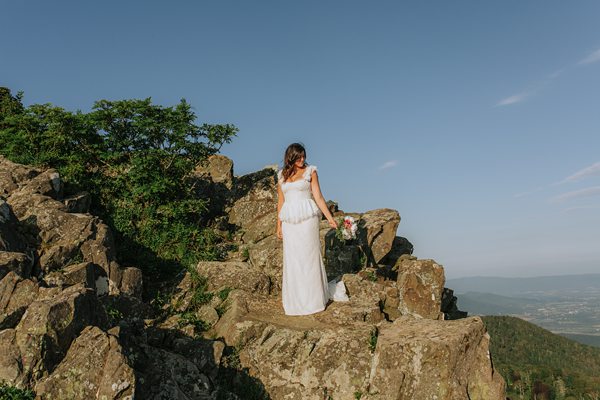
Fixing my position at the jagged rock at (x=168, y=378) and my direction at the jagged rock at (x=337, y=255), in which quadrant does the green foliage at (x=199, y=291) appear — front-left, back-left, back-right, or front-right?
front-left

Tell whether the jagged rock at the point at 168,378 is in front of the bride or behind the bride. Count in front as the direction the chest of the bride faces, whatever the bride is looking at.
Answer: in front

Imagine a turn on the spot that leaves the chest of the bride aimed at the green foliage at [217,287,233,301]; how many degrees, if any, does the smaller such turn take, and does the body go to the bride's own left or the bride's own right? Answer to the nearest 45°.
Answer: approximately 135° to the bride's own right

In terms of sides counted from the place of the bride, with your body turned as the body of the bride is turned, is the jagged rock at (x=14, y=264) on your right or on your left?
on your right

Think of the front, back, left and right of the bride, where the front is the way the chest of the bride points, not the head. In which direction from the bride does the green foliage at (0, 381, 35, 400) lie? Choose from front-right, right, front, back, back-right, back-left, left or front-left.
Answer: front-right

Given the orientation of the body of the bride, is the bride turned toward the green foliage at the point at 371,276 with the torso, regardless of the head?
no

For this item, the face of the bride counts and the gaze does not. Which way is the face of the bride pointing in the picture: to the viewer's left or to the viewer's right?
to the viewer's right

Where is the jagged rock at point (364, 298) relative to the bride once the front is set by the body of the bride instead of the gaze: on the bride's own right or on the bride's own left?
on the bride's own left

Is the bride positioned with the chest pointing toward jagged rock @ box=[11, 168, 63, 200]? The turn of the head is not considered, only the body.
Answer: no

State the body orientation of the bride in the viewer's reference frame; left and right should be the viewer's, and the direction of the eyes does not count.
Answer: facing the viewer

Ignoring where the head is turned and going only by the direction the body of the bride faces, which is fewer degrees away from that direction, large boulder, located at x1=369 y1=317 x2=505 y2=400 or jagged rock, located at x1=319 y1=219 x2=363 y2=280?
the large boulder

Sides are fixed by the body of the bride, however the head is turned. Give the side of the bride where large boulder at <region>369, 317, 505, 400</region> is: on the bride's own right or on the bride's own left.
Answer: on the bride's own left

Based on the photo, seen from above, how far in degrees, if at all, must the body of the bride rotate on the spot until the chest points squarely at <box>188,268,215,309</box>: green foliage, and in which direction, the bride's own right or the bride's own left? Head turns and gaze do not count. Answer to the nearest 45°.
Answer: approximately 135° to the bride's own right

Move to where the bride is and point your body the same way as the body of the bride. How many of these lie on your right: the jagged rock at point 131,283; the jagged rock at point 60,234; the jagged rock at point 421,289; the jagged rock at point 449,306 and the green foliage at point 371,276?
2

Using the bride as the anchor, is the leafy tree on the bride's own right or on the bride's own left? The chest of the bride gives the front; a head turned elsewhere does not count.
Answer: on the bride's own right

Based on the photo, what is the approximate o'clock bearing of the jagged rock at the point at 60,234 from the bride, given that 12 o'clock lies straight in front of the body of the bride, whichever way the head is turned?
The jagged rock is roughly at 3 o'clock from the bride.

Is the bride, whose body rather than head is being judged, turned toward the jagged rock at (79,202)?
no
